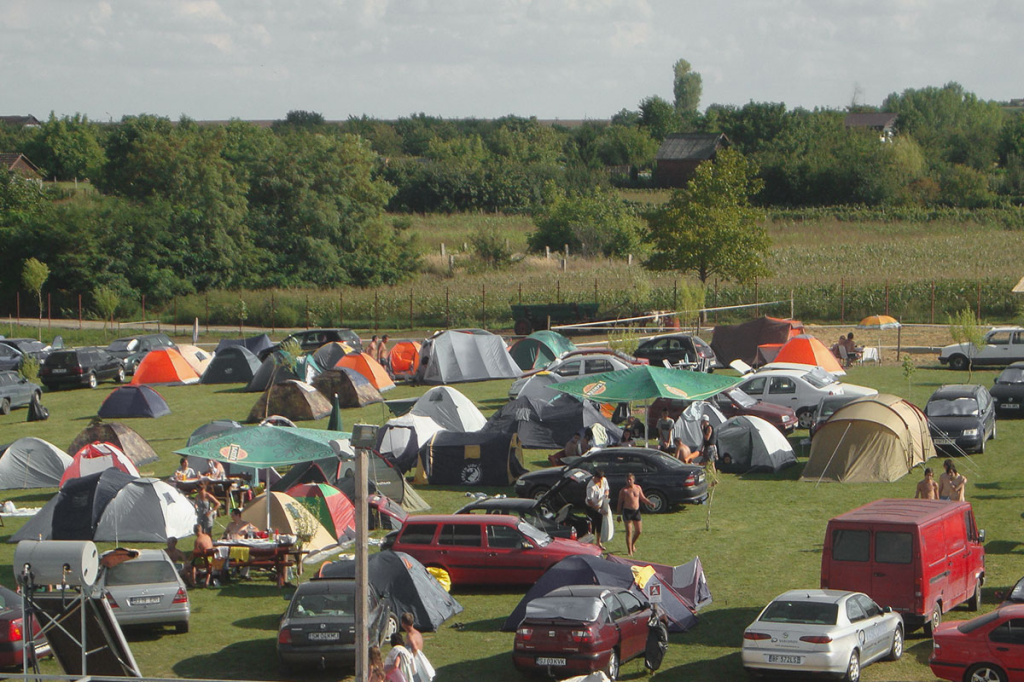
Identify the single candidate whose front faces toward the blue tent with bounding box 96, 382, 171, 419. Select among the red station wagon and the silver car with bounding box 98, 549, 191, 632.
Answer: the silver car

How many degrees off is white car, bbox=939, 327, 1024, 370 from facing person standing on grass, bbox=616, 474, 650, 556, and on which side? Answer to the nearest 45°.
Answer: approximately 90° to its left

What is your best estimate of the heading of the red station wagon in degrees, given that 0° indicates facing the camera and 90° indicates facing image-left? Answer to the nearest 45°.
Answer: approximately 270°

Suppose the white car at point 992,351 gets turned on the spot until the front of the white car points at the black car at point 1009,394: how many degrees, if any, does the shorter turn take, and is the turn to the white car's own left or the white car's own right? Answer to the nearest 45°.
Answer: approximately 90° to the white car's own left

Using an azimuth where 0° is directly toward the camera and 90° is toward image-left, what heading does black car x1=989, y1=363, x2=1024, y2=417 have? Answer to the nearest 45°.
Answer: approximately 45°

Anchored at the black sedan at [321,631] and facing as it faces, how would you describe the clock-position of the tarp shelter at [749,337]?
The tarp shelter is roughly at 1 o'clock from the black sedan.

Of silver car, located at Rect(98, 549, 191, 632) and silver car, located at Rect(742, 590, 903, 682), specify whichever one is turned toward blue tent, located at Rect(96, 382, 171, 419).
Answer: silver car, located at Rect(98, 549, 191, 632)

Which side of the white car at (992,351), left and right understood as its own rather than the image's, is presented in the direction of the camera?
left

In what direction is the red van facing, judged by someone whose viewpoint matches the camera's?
facing away from the viewer and to the right of the viewer

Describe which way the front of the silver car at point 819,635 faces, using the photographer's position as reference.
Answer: facing away from the viewer and to the right of the viewer

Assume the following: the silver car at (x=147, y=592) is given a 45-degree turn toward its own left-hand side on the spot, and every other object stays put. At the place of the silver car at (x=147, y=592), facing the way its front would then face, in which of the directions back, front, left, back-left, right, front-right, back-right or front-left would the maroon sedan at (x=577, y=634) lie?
back

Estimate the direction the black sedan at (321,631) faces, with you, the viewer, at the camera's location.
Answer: facing away from the viewer

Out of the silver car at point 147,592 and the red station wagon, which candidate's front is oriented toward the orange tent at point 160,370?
the silver car
